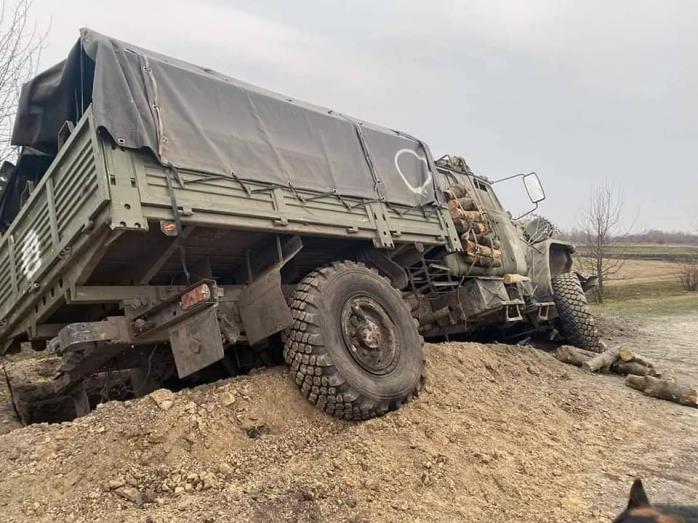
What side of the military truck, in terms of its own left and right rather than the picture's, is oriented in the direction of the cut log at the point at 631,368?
front

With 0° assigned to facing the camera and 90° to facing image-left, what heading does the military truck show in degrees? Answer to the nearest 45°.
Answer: approximately 225°

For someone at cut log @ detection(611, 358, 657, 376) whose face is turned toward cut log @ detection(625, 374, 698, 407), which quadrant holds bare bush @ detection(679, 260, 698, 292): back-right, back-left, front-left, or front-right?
back-left

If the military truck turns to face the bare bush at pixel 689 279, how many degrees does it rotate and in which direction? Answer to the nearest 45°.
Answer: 0° — it already faces it
